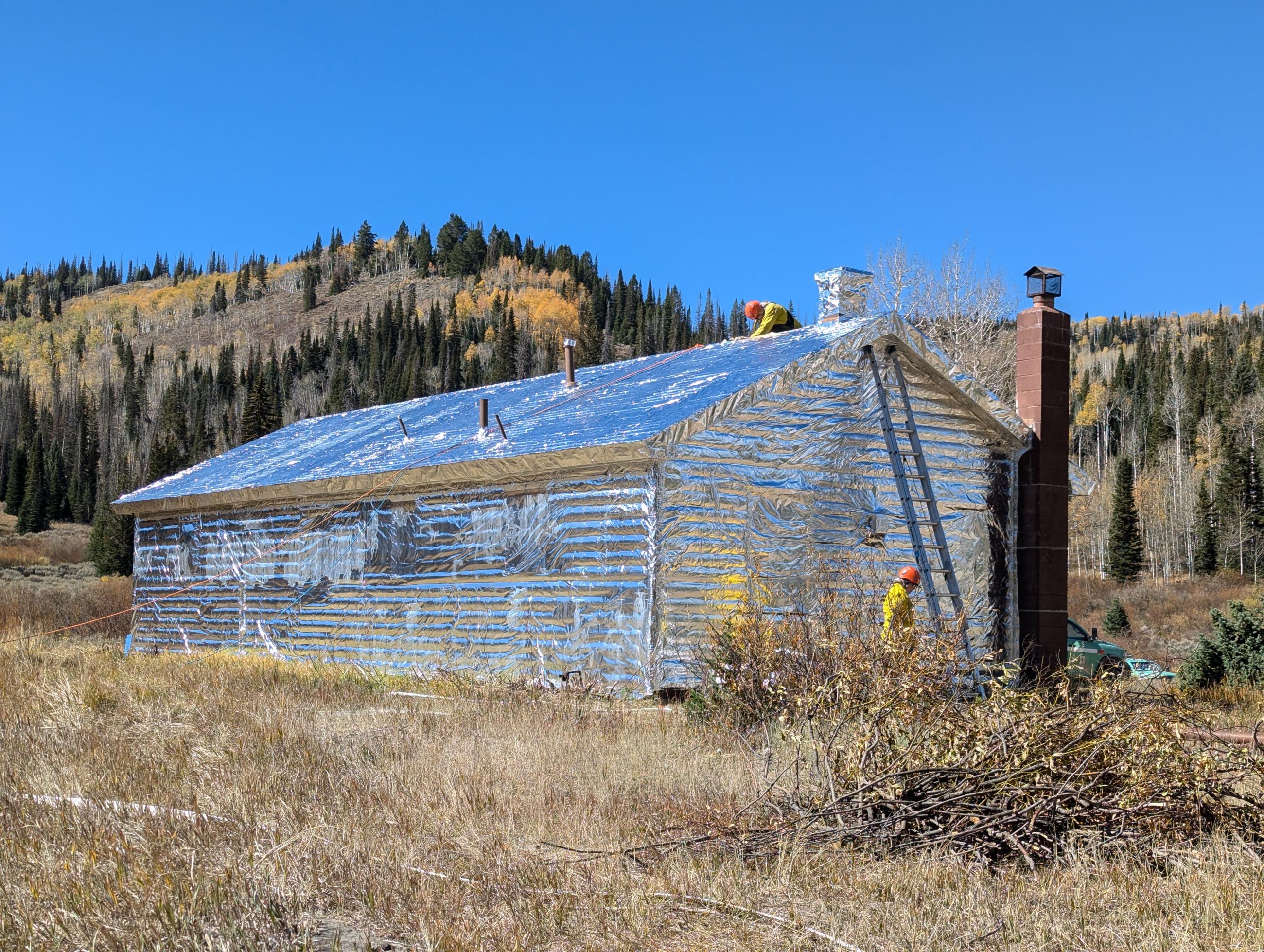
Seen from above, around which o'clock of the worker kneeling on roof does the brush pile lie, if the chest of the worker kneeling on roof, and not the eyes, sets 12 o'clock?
The brush pile is roughly at 9 o'clock from the worker kneeling on roof.

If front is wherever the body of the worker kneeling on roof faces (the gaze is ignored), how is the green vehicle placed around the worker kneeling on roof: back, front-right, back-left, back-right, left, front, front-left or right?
back

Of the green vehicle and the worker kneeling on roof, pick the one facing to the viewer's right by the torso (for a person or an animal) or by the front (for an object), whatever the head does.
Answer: the green vehicle

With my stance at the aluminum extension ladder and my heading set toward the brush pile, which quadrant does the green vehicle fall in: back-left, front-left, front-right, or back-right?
back-left

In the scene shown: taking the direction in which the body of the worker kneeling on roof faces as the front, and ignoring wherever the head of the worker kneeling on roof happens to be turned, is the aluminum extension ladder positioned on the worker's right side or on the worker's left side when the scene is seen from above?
on the worker's left side

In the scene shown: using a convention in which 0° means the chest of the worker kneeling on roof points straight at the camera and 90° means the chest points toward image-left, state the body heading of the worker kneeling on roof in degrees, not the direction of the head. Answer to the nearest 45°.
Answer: approximately 90°

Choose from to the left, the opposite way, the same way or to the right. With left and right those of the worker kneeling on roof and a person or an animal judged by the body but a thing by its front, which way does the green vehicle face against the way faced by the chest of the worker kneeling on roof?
the opposite way

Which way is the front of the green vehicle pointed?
to the viewer's right
